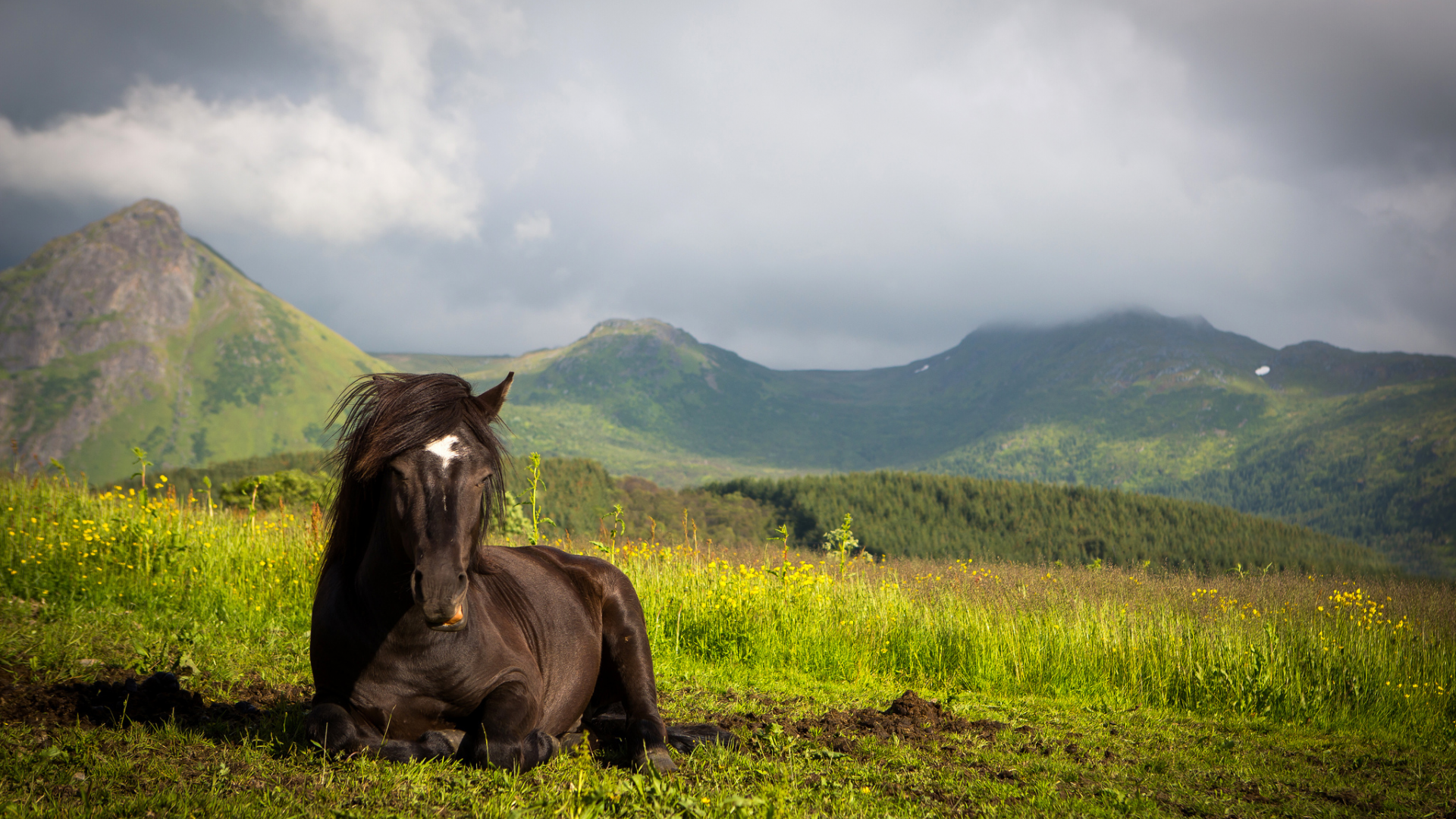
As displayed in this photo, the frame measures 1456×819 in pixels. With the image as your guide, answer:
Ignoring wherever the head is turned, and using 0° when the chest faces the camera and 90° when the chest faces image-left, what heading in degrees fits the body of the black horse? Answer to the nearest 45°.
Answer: approximately 45°
